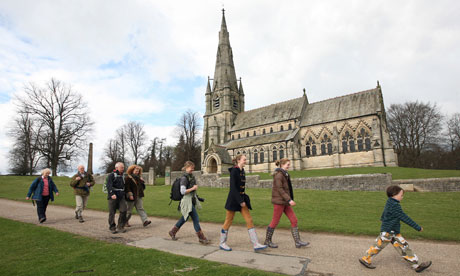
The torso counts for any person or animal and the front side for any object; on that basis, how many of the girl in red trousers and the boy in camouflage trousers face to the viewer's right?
2

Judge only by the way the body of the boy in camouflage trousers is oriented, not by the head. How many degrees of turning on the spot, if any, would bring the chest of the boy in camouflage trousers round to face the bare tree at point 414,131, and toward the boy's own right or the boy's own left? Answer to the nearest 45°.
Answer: approximately 90° to the boy's own left

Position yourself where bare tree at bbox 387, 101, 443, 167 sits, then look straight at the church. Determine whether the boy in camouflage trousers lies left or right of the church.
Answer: left

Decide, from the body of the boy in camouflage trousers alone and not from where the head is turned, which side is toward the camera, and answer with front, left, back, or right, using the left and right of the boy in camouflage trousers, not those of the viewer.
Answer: right

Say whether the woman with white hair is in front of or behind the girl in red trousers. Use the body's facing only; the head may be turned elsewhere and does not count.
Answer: behind

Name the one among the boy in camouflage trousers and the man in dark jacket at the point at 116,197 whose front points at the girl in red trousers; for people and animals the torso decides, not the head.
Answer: the man in dark jacket

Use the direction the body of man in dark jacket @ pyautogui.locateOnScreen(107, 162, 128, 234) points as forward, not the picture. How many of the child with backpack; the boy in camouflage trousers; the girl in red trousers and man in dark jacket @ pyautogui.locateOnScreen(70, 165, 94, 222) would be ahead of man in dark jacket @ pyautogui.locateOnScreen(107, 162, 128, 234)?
3

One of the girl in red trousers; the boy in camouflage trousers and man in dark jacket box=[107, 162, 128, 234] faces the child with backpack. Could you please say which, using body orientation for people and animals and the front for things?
the man in dark jacket
